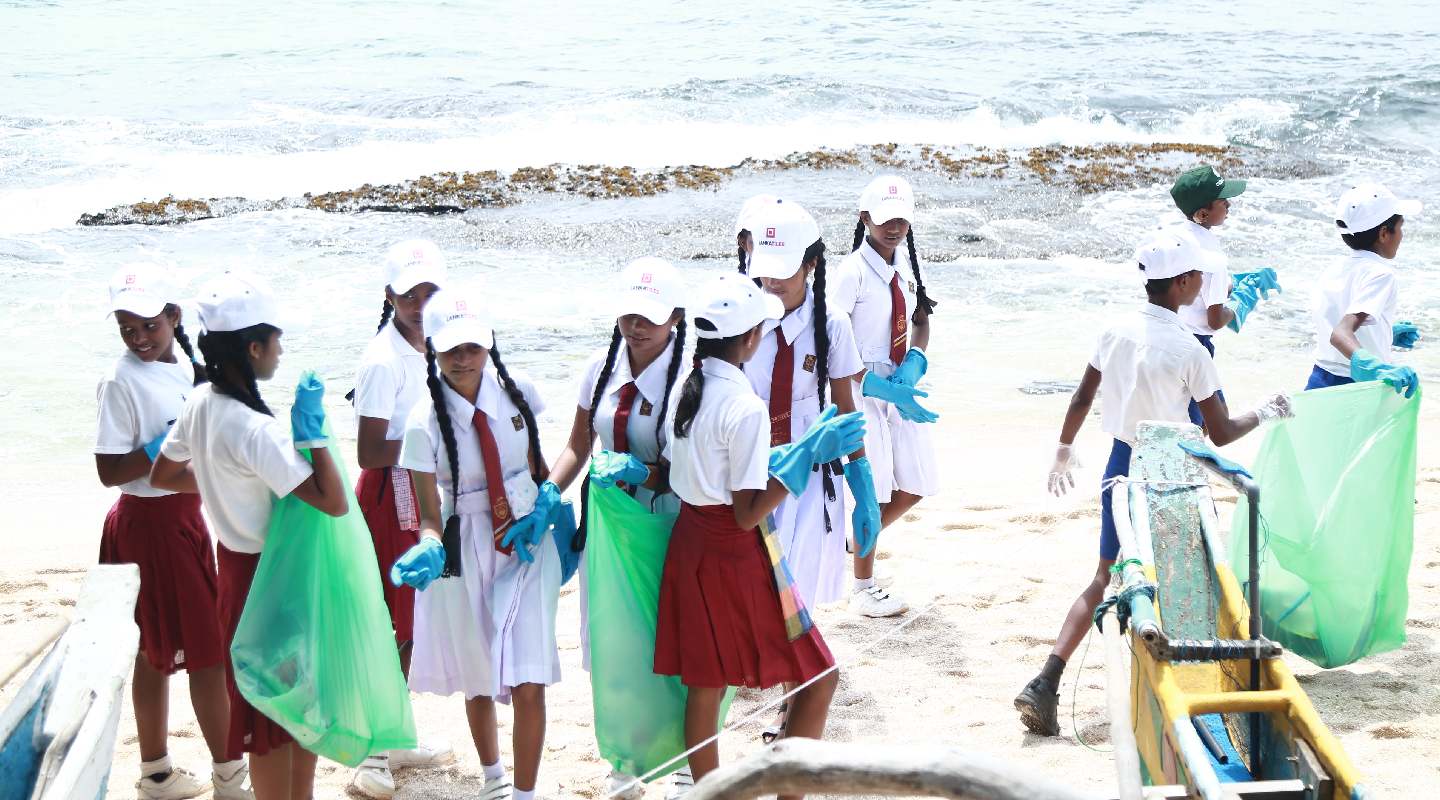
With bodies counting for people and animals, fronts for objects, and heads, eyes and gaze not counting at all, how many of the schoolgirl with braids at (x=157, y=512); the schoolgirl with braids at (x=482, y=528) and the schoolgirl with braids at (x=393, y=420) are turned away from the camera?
0

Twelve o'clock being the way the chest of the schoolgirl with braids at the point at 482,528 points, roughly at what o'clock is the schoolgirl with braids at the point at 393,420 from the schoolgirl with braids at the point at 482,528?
the schoolgirl with braids at the point at 393,420 is roughly at 5 o'clock from the schoolgirl with braids at the point at 482,528.

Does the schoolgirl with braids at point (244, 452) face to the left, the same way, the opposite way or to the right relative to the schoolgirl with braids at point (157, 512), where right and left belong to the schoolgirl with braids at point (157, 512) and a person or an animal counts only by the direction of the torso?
to the left

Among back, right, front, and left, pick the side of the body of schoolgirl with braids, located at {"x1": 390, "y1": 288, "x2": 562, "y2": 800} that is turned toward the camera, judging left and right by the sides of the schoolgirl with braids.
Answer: front

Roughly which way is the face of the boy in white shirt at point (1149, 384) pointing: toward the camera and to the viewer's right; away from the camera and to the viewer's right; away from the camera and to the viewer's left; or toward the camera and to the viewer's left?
away from the camera and to the viewer's right

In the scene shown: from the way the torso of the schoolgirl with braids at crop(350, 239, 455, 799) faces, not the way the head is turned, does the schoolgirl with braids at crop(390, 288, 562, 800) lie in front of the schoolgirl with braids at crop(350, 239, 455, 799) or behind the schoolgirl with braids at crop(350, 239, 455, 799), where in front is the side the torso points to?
in front

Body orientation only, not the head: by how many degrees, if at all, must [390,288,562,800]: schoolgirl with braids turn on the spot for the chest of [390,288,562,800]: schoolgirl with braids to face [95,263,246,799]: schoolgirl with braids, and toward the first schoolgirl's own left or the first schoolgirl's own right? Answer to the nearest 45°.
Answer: approximately 90° to the first schoolgirl's own right

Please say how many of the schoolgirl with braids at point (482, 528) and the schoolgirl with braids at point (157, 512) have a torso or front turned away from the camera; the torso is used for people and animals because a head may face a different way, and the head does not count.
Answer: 0

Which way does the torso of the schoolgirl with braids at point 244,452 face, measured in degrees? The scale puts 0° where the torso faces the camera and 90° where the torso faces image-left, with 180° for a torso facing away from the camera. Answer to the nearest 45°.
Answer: approximately 225°

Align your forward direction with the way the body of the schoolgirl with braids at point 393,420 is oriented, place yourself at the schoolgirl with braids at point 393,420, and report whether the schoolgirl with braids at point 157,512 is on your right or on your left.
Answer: on your right
